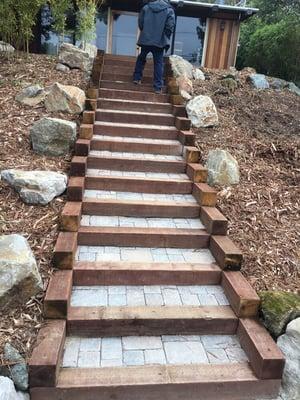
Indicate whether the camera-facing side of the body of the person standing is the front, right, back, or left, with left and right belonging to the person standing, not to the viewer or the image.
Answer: back

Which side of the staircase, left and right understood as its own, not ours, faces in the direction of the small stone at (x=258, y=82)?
back

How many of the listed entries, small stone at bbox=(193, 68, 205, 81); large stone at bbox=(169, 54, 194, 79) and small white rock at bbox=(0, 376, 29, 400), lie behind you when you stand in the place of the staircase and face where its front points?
2

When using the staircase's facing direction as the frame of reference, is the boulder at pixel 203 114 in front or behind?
behind

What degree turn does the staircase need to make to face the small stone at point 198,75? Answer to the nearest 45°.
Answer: approximately 180°

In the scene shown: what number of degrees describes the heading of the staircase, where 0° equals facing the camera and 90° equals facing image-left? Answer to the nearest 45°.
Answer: approximately 0°

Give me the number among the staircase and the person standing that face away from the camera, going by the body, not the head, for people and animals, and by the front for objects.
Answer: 1

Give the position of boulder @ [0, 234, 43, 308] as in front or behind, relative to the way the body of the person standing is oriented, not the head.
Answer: behind

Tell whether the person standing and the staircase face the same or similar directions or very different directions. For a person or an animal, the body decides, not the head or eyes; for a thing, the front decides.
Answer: very different directions

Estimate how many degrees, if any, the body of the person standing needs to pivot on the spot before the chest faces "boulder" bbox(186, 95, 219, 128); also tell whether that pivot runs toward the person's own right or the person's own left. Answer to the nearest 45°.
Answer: approximately 135° to the person's own right

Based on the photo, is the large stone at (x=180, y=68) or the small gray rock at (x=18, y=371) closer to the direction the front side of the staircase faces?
the small gray rock

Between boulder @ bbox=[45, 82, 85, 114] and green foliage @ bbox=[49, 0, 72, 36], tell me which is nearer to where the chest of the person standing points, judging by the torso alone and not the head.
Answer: the green foliage
